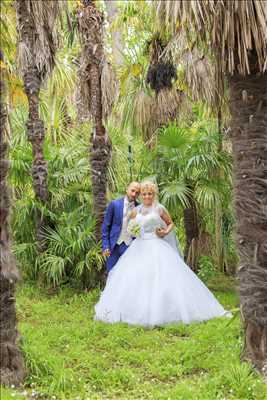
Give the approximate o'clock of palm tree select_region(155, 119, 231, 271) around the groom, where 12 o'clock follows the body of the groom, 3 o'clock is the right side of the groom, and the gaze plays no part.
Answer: The palm tree is roughly at 9 o'clock from the groom.

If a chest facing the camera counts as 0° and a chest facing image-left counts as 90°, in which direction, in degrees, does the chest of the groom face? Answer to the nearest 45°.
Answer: approximately 315°
